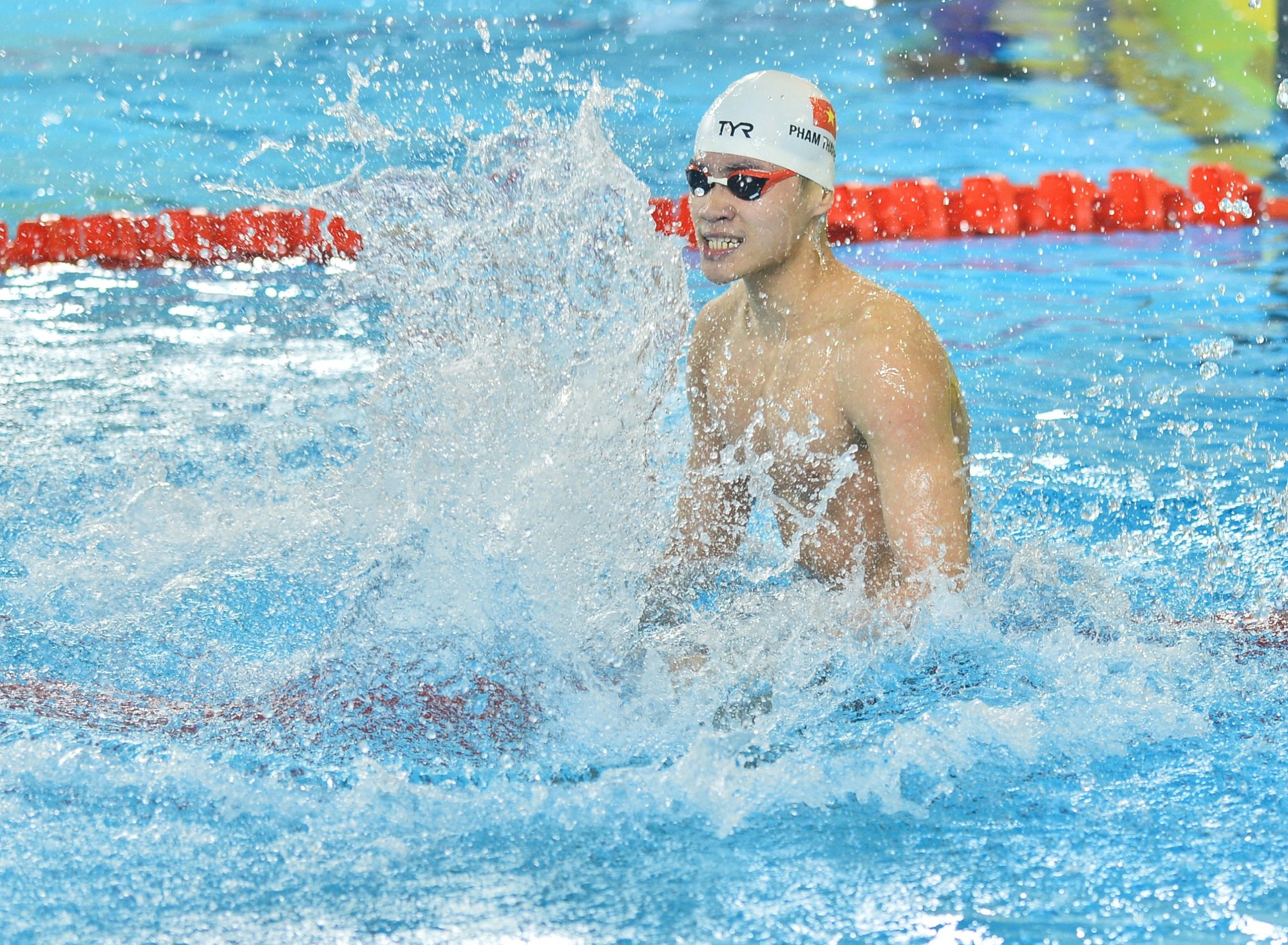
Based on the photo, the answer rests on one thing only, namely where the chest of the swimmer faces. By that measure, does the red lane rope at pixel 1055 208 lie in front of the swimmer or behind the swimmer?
behind

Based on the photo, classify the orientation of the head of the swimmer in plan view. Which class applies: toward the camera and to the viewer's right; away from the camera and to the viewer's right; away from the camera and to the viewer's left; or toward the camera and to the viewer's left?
toward the camera and to the viewer's left

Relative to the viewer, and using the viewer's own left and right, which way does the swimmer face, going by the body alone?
facing the viewer and to the left of the viewer

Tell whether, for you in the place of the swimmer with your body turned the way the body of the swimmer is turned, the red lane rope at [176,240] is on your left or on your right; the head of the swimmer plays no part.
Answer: on your right
